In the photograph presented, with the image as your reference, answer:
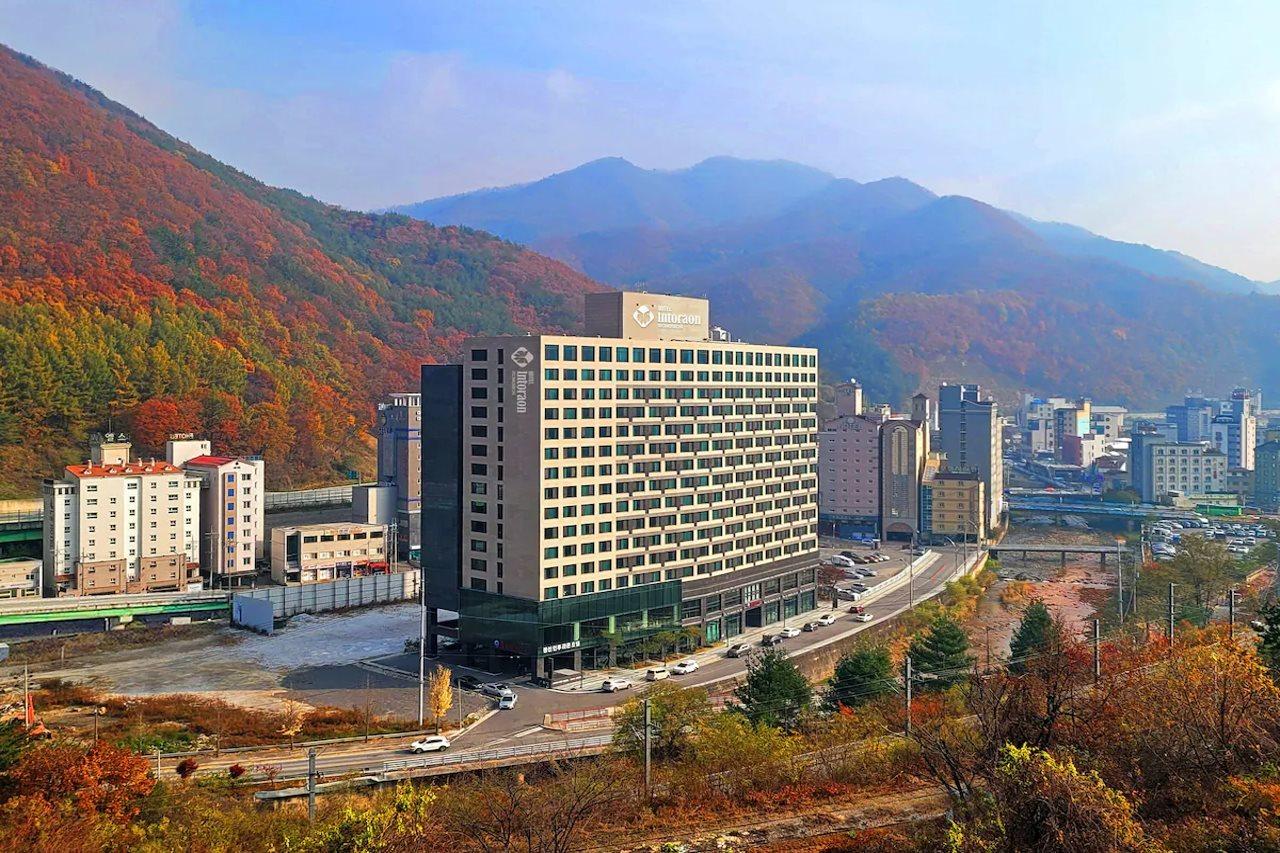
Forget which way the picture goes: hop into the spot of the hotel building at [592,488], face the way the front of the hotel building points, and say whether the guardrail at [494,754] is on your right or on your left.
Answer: on your right

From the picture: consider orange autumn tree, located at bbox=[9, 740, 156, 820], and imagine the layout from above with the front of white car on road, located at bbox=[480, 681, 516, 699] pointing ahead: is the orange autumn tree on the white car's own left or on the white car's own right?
on the white car's own right

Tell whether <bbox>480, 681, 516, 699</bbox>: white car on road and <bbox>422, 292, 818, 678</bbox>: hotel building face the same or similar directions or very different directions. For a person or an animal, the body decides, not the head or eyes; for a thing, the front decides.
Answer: same or similar directions

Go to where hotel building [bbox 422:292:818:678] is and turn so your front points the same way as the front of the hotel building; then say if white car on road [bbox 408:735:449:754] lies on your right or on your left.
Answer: on your right

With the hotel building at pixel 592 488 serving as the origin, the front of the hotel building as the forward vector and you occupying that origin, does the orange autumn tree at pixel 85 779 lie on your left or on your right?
on your right

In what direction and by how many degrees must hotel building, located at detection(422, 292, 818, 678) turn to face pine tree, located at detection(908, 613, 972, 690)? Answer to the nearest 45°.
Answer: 0° — it already faces it

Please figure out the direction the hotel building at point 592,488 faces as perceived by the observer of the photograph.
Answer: facing the viewer and to the right of the viewer

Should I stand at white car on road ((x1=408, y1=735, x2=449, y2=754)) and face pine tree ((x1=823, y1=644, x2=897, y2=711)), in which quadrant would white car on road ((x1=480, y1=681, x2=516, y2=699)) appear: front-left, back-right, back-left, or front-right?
front-left
